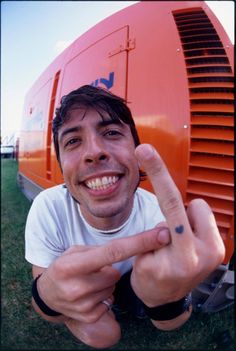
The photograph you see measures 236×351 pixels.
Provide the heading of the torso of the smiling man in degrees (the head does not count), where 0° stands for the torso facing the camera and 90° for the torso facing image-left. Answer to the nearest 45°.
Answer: approximately 0°
